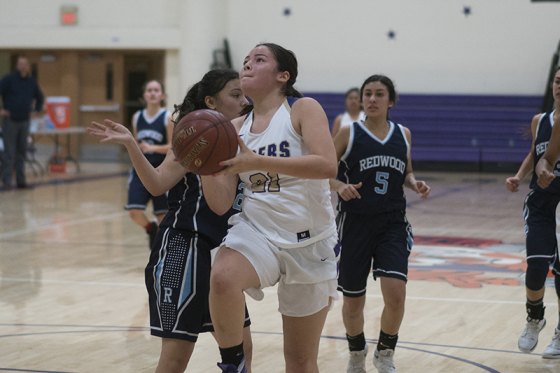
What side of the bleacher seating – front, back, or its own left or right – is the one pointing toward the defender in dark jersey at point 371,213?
front

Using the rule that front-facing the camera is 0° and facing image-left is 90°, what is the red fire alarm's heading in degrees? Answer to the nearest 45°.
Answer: approximately 0°

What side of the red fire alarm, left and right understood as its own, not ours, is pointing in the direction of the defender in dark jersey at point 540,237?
front

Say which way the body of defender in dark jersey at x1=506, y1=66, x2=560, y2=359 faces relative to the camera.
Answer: toward the camera

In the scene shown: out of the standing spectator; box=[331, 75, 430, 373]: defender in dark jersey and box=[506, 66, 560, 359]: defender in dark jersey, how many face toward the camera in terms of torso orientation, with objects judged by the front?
3

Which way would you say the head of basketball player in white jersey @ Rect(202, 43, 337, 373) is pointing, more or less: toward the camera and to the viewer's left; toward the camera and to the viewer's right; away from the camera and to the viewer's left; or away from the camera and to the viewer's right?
toward the camera and to the viewer's left

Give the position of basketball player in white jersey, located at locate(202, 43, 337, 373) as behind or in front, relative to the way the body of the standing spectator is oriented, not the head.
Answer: in front

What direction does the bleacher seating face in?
toward the camera

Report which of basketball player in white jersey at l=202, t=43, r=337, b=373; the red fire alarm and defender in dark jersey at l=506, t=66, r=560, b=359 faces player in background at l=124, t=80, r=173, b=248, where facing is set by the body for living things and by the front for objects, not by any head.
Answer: the red fire alarm

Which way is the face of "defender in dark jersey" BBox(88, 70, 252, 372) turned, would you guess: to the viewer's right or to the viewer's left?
to the viewer's right

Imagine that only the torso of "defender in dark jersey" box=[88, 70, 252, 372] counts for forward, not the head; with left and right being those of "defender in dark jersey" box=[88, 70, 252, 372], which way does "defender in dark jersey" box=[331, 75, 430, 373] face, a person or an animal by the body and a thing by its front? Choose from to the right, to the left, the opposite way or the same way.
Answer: to the right

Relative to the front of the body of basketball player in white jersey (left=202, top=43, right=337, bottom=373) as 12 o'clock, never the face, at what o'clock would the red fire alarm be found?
The red fire alarm is roughly at 4 o'clock from the basketball player in white jersey.

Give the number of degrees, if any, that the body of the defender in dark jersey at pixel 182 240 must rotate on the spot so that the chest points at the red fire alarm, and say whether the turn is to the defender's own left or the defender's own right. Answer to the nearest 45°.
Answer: approximately 90° to the defender's own left

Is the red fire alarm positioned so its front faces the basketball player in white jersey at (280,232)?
yes
